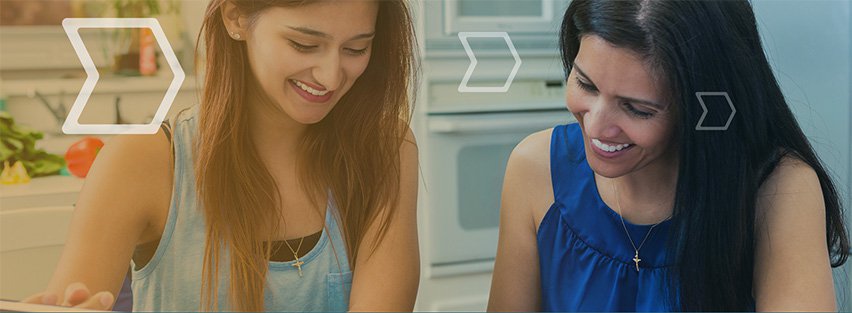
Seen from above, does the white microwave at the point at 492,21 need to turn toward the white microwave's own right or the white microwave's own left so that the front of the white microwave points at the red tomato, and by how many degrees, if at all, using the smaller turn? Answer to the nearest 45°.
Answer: approximately 90° to the white microwave's own right

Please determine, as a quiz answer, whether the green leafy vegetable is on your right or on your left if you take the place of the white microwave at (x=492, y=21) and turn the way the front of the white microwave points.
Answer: on your right

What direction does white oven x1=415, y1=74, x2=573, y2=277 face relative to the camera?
toward the camera

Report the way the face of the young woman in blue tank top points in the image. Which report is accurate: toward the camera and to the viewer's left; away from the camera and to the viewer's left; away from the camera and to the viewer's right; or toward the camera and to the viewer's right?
toward the camera and to the viewer's right

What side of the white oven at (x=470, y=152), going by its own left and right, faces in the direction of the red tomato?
right

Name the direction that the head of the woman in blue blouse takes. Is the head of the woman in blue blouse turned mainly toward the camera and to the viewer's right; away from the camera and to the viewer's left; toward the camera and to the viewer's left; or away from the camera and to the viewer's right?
toward the camera and to the viewer's left

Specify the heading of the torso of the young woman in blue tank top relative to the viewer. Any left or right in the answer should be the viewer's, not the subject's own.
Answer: facing the viewer and to the right of the viewer

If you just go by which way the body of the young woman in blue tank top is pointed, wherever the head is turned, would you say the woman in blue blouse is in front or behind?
in front

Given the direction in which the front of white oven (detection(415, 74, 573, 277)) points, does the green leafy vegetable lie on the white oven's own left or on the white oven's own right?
on the white oven's own right

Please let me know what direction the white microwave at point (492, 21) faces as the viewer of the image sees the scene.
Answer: facing the viewer

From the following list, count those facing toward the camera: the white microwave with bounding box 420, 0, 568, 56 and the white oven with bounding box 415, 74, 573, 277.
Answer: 2
